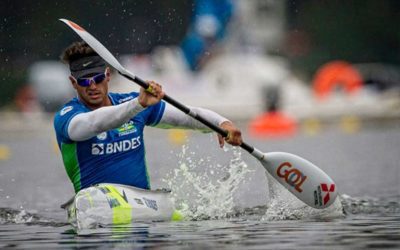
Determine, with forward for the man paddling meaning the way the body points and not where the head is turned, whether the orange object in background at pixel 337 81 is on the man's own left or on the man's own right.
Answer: on the man's own left

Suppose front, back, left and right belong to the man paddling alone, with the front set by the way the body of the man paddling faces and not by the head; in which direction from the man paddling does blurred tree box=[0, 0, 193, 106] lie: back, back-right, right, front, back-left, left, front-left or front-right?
back-left

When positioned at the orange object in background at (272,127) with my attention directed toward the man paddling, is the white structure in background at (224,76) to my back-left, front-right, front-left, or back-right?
back-right

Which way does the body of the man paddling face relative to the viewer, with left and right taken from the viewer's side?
facing the viewer and to the right of the viewer

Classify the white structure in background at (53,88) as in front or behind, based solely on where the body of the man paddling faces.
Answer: behind

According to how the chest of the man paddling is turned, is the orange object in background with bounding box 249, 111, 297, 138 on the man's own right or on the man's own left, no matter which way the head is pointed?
on the man's own left
